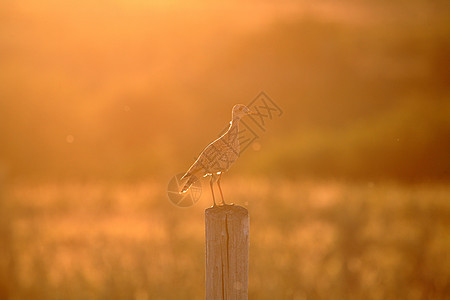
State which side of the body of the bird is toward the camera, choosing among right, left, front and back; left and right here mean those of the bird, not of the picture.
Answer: right
